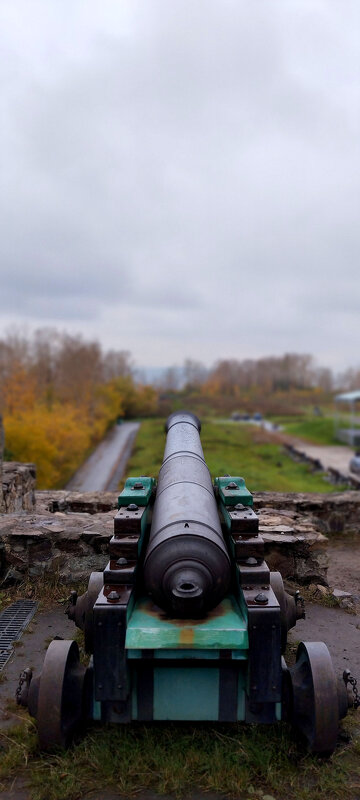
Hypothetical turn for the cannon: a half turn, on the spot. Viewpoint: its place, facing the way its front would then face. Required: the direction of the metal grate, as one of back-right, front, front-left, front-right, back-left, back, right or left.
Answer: back-right

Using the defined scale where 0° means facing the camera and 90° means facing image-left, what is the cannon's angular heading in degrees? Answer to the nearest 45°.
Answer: approximately 180°

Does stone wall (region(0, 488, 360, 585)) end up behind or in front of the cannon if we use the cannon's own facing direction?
in front
